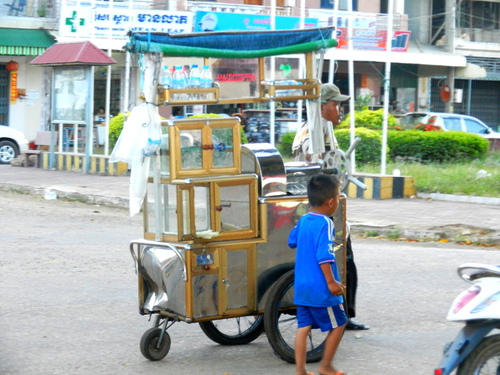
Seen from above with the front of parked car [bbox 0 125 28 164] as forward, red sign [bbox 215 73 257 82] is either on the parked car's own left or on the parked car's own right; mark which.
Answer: on the parked car's own right

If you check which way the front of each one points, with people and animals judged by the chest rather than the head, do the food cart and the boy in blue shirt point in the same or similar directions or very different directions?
very different directions

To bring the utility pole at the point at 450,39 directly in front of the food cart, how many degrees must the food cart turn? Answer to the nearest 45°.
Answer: approximately 135° to its right

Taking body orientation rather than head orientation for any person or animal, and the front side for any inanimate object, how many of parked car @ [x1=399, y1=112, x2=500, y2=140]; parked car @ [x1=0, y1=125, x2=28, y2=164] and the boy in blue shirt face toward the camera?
0

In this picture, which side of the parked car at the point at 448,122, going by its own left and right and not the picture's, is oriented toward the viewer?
right

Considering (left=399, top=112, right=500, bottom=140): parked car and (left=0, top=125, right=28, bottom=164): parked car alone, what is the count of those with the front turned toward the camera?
0

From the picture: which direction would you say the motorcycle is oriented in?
to the viewer's right

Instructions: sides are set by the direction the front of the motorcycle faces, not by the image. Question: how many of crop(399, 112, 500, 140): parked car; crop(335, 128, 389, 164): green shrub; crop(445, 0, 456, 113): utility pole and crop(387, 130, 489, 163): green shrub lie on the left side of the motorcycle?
4

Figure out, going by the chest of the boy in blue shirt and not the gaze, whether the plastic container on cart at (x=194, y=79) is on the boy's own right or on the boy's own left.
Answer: on the boy's own left

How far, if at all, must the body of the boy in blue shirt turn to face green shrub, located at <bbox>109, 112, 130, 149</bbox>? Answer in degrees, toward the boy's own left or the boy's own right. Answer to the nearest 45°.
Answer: approximately 45° to the boy's own left

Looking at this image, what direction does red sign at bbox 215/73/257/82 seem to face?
toward the camera
